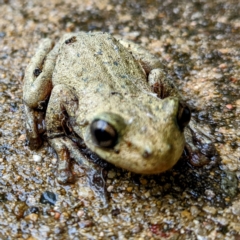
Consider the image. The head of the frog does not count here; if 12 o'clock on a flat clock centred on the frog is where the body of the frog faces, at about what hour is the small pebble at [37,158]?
The small pebble is roughly at 4 o'clock from the frog.

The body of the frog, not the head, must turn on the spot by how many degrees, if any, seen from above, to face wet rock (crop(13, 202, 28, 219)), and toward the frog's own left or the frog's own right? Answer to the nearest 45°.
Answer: approximately 90° to the frog's own right

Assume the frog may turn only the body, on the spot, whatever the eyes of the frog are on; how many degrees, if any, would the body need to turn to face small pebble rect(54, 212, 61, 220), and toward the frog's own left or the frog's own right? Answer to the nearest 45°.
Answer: approximately 90° to the frog's own right

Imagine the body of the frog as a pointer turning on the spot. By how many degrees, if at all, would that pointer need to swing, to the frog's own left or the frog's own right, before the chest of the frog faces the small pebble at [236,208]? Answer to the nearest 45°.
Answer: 0° — it already faces it

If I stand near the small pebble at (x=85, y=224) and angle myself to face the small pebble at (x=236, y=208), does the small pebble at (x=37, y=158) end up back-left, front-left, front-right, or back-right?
back-left

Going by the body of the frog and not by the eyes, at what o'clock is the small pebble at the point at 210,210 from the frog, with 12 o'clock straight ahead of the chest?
The small pebble is roughly at 12 o'clock from the frog.

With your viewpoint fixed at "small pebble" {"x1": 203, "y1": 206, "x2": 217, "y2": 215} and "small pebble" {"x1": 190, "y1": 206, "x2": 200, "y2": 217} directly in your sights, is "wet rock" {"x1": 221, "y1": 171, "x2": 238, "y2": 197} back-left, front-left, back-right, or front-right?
back-right

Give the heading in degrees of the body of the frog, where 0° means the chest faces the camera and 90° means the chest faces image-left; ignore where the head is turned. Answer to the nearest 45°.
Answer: approximately 315°

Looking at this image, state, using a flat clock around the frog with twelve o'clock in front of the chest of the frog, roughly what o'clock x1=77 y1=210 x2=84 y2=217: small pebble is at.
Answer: The small pebble is roughly at 2 o'clock from the frog.
